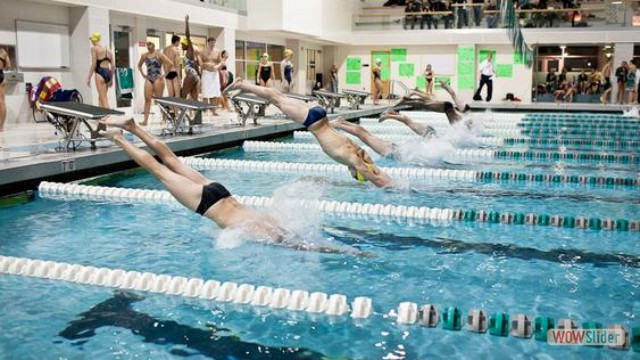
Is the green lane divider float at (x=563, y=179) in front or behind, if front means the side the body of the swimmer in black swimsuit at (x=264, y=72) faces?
in front

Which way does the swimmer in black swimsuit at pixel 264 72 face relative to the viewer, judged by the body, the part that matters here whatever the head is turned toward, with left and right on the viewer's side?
facing the viewer

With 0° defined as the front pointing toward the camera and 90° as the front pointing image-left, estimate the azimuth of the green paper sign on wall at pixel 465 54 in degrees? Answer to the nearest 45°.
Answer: approximately 0°

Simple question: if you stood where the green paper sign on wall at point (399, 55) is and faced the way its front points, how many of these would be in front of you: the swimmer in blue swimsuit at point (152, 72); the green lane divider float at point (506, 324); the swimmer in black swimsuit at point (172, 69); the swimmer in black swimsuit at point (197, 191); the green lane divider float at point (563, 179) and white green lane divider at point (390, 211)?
6

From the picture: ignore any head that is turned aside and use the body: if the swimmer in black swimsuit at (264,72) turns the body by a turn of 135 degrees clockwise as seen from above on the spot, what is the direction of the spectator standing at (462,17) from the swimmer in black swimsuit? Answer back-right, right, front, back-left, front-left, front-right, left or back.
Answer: right

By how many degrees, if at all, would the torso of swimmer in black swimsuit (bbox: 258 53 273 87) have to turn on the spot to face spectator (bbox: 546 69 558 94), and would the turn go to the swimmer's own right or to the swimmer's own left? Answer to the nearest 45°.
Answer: approximately 135° to the swimmer's own left

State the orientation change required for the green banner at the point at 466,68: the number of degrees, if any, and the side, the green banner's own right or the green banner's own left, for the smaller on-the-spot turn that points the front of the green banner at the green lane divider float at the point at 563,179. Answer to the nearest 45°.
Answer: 0° — it already faces it

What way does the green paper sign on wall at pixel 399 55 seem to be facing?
toward the camera

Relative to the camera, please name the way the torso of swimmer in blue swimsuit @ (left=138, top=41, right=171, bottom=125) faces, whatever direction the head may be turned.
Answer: toward the camera

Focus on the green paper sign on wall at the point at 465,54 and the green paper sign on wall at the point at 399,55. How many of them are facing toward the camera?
2

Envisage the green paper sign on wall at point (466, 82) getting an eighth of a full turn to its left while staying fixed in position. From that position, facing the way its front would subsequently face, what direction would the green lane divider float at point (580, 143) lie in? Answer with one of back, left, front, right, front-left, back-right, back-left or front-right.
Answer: front-right

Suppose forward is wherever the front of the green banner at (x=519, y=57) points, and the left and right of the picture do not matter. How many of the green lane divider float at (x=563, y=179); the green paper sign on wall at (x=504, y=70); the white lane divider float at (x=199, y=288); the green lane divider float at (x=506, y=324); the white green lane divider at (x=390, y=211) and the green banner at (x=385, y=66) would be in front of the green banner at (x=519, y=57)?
4
